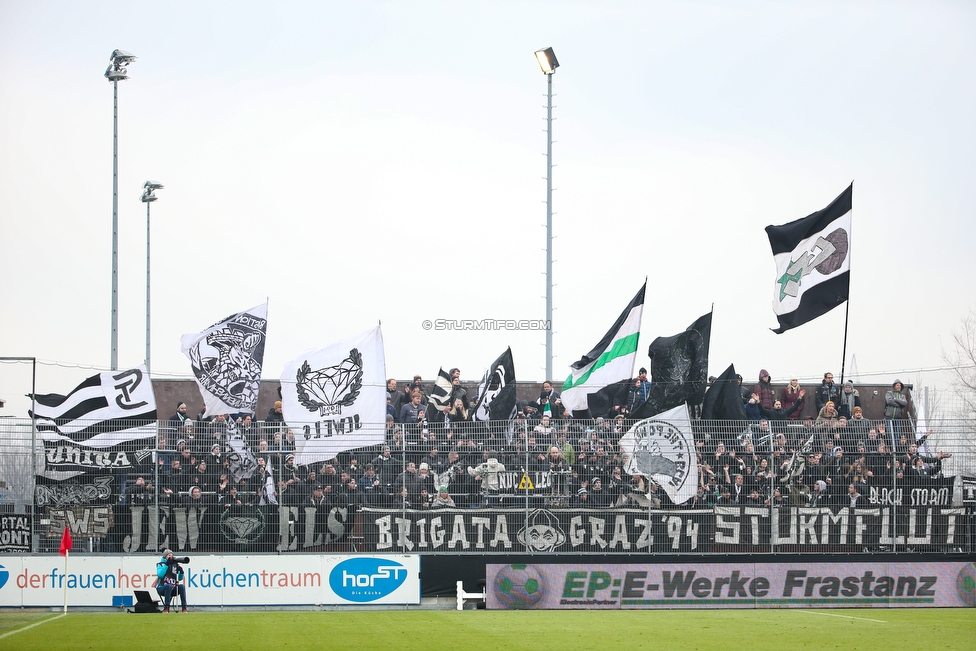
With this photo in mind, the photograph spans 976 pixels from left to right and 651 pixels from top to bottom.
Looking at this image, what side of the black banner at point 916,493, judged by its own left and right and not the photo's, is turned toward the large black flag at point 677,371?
right

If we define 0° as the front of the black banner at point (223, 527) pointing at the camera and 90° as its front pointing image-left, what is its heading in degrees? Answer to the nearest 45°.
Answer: approximately 0°

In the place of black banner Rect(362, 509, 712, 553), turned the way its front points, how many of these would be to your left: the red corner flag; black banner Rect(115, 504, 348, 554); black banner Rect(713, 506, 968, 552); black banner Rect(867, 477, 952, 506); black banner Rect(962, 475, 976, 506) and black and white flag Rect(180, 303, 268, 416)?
3
